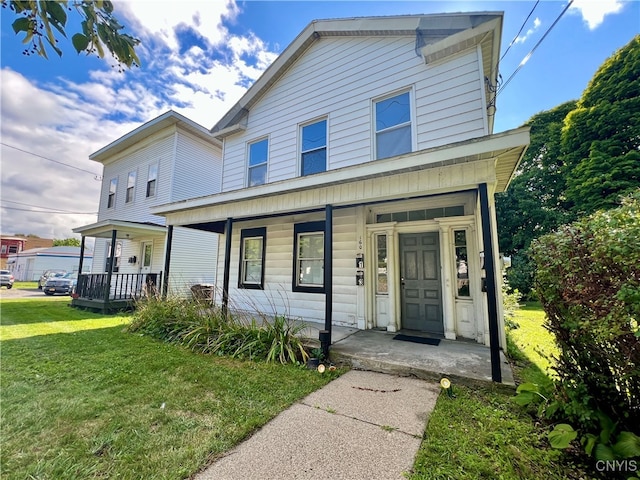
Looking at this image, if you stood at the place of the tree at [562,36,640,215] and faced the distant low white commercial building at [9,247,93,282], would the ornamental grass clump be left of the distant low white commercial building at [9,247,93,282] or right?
left

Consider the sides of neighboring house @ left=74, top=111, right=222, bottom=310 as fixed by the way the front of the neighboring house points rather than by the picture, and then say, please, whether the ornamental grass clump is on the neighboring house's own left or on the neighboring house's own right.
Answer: on the neighboring house's own left

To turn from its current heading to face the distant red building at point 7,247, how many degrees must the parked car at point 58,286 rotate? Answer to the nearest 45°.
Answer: approximately 135° to its right

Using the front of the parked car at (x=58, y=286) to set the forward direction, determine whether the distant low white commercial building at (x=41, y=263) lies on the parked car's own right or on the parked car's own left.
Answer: on the parked car's own right

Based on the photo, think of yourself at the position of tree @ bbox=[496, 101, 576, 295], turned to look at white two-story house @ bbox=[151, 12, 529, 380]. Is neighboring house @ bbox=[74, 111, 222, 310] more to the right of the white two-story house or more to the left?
right

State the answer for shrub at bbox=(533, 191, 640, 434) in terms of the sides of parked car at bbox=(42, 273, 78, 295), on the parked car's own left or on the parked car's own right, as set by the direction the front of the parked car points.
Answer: on the parked car's own left

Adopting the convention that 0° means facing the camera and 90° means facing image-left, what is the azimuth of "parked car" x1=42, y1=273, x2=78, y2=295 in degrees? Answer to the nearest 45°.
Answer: approximately 45°

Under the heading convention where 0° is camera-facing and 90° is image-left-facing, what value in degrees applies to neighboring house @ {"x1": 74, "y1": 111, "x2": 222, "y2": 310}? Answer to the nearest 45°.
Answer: approximately 45°

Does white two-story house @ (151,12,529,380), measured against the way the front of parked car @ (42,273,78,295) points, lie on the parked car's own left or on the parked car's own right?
on the parked car's own left

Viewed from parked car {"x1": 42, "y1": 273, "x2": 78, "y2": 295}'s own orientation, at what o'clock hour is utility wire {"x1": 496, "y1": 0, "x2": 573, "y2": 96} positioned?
The utility wire is roughly at 10 o'clock from the parked car.

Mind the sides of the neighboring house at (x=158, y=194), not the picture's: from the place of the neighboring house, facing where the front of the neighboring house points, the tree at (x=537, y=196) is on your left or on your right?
on your left

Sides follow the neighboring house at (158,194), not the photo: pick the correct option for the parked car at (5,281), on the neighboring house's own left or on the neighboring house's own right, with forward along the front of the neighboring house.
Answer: on the neighboring house's own right

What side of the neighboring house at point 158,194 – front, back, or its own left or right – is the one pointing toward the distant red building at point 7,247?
right
